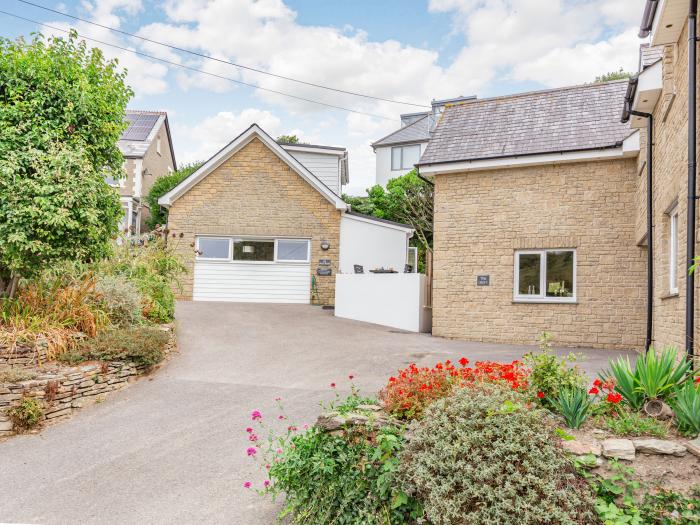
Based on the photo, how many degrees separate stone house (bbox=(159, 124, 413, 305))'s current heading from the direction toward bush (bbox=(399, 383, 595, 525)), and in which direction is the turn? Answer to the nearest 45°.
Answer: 0° — it already faces it

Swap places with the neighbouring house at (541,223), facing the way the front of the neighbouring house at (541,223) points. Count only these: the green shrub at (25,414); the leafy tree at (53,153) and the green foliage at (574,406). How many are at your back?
0

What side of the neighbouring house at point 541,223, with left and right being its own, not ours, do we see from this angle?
front

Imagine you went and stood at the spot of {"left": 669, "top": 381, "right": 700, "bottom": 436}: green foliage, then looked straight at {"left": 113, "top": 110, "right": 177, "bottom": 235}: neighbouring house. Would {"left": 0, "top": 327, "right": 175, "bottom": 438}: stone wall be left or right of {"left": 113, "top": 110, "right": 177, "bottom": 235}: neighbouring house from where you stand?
left

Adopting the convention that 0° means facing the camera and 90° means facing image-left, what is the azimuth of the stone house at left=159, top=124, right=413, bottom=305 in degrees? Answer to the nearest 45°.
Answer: approximately 0°

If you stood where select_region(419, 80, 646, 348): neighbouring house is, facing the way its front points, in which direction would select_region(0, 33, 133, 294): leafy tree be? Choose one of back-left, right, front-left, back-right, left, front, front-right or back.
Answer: front-right

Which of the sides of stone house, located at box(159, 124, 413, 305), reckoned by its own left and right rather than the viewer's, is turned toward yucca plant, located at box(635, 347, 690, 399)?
front

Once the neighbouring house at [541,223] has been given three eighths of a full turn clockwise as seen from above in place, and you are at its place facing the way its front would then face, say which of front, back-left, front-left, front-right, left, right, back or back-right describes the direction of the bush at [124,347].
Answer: left

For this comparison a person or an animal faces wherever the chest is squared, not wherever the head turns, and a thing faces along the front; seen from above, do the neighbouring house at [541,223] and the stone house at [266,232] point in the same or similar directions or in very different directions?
same or similar directions

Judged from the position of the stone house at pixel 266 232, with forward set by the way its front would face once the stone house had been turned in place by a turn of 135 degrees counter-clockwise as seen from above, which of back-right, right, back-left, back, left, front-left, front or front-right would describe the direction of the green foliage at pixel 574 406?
back-right

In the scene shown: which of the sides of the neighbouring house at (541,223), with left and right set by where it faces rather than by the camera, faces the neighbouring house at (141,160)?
right

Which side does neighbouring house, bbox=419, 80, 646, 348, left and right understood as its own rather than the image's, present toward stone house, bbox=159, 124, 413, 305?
right

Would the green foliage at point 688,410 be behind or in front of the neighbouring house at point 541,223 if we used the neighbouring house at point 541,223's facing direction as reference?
in front

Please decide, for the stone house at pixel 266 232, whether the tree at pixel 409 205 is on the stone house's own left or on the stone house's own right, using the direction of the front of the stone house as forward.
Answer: on the stone house's own left

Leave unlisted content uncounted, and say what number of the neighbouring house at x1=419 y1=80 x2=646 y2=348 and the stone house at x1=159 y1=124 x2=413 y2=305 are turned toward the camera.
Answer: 2

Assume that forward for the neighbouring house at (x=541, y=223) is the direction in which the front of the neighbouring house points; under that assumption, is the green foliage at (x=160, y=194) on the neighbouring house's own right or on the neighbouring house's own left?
on the neighbouring house's own right

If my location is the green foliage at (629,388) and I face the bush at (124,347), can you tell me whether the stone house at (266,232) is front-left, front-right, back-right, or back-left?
front-right

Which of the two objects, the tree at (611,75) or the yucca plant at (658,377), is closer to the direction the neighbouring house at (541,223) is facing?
the yucca plant

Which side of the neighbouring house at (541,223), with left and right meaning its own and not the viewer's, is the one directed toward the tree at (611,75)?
back

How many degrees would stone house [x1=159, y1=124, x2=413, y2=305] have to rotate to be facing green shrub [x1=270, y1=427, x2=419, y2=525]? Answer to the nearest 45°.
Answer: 0° — it already faces it

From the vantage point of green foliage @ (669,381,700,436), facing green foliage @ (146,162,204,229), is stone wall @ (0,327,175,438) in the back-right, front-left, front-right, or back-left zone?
front-left

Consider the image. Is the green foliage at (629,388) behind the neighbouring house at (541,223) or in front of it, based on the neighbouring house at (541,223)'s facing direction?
in front

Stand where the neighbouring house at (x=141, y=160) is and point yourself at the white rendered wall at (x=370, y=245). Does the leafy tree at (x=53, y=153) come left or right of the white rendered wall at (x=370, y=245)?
right

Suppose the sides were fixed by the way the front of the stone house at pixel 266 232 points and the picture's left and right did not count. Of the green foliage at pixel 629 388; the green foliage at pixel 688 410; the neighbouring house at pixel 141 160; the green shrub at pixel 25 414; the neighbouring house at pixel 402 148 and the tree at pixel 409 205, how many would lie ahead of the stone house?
3
